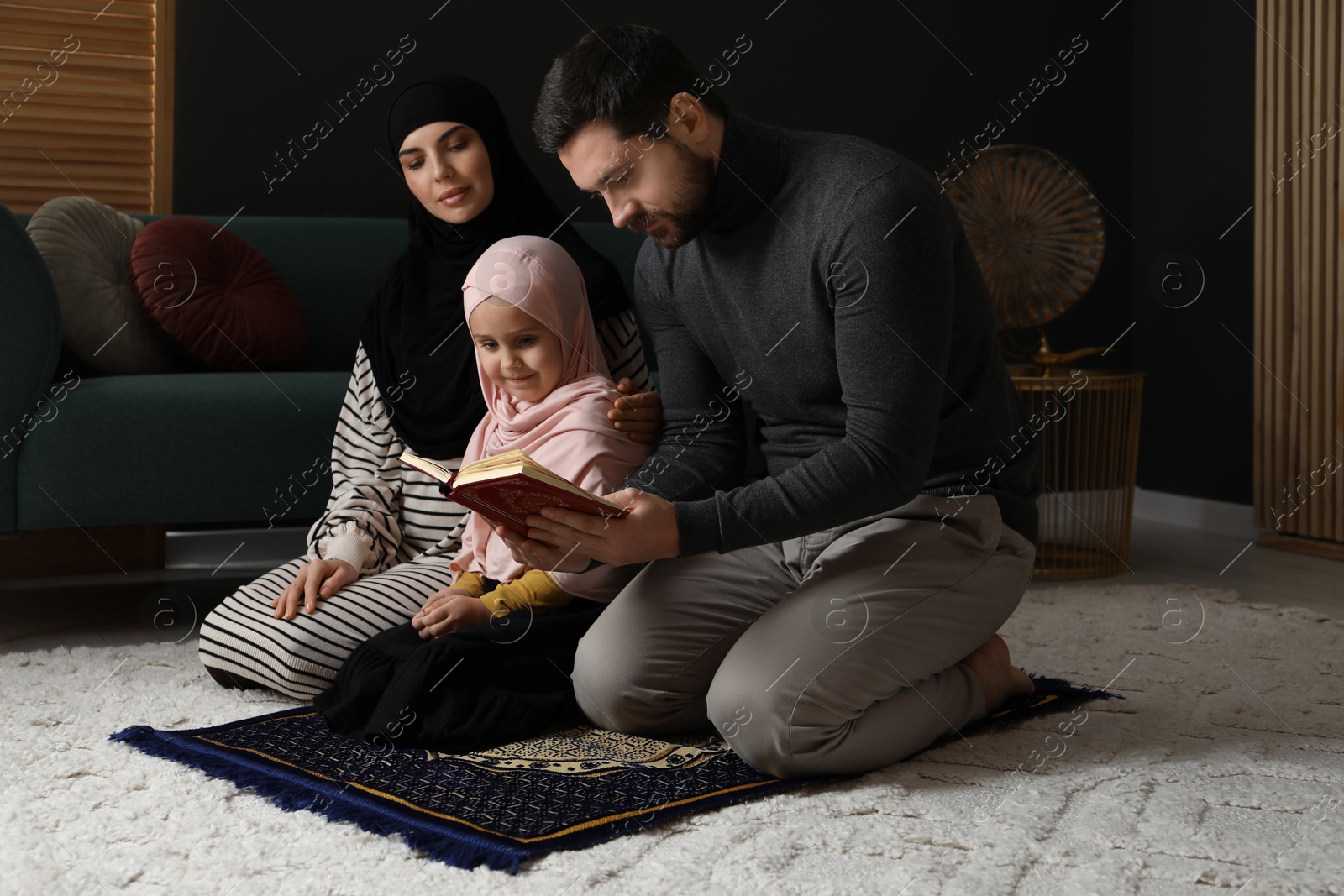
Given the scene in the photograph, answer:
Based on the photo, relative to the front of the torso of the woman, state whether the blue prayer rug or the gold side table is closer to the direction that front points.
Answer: the blue prayer rug

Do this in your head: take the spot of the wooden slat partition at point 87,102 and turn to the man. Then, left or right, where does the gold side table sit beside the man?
left

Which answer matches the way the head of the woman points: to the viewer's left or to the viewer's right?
to the viewer's right

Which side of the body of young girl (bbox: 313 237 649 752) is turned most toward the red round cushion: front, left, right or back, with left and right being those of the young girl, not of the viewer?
right

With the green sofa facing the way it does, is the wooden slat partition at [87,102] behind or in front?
behind
